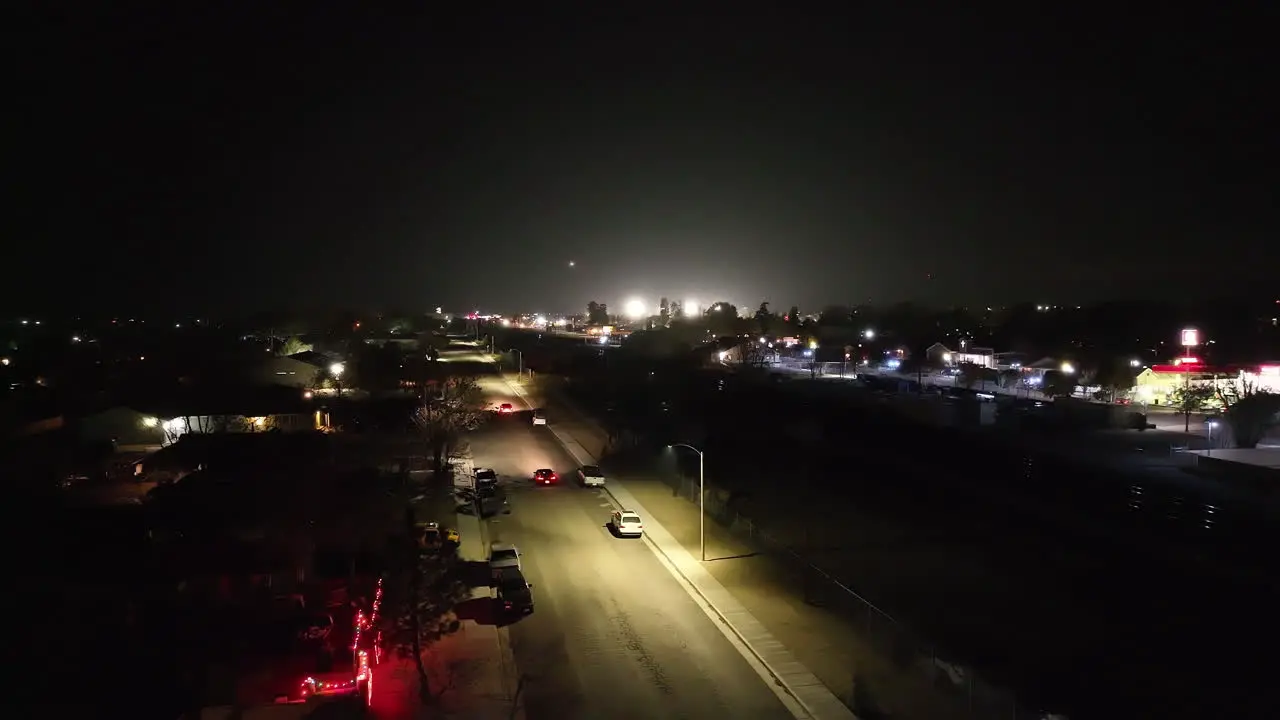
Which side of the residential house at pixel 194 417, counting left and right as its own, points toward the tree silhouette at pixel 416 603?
front

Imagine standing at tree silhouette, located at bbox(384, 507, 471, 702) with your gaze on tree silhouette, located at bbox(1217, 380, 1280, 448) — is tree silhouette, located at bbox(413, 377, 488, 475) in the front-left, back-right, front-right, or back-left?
front-left

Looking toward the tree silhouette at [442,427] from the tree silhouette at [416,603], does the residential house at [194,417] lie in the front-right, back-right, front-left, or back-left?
front-left

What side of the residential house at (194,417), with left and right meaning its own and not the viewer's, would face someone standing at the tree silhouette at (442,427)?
left

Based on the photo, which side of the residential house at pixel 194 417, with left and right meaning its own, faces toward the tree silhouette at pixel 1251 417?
left

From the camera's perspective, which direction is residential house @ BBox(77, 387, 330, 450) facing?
toward the camera

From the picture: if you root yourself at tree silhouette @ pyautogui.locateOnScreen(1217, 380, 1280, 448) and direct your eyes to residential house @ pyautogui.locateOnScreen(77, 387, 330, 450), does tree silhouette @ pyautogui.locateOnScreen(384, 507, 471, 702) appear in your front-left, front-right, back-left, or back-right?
front-left
